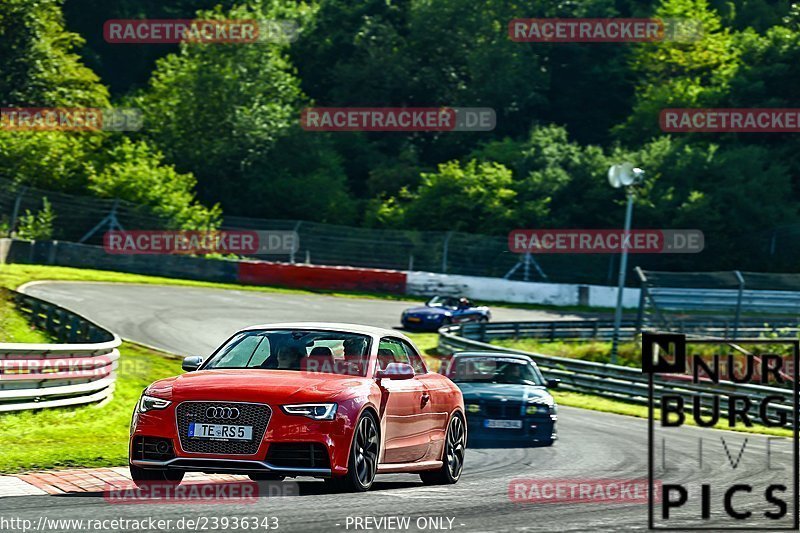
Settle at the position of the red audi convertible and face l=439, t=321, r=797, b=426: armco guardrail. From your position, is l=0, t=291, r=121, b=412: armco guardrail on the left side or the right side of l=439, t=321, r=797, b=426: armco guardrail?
left

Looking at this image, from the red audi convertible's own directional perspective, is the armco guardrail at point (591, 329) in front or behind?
behind

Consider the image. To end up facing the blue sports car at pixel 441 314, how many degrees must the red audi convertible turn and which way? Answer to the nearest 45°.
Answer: approximately 135° to its right

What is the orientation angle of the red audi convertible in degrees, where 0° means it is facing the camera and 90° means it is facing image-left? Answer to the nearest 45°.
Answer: approximately 45°
